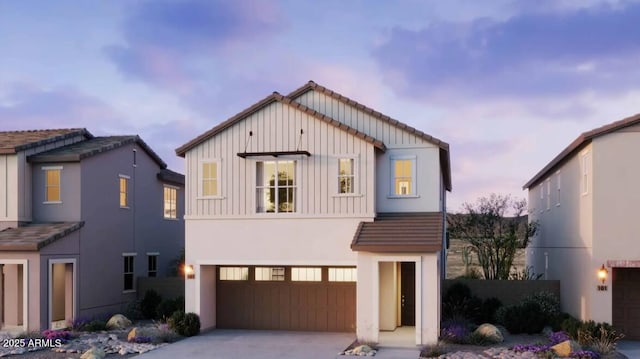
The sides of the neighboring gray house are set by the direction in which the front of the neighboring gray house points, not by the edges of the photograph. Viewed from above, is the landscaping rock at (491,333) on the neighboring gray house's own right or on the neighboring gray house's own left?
on the neighboring gray house's own left

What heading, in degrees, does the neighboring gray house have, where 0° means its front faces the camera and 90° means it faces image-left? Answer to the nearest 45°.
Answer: approximately 45°

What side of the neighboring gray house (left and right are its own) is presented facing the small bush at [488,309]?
left

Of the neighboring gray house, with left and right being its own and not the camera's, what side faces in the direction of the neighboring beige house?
left

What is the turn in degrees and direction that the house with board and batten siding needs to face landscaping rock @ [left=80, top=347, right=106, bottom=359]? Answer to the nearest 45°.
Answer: approximately 45° to its right

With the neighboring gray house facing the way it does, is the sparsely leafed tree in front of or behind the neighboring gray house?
behind

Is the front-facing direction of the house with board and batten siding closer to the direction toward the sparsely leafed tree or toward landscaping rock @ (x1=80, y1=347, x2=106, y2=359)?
the landscaping rock

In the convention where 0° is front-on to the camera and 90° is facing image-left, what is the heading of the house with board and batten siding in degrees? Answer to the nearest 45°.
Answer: approximately 0°

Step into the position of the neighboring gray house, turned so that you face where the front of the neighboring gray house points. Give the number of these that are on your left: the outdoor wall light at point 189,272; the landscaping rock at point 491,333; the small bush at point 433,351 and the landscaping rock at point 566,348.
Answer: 4

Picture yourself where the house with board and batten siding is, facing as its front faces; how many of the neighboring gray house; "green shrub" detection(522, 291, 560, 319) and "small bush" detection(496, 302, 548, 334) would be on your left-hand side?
2

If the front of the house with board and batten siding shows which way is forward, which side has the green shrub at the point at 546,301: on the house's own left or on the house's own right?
on the house's own left
